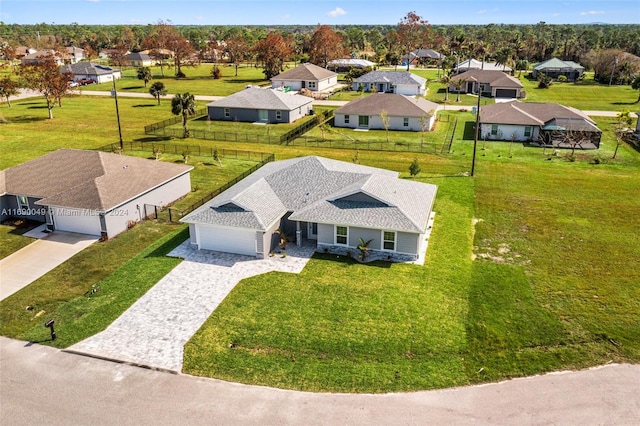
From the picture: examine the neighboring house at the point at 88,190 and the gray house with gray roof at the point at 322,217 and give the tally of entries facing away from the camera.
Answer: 0

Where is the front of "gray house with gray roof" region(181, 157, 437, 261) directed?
toward the camera

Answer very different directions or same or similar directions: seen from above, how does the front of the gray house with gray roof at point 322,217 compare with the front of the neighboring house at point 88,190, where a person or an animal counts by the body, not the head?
same or similar directions

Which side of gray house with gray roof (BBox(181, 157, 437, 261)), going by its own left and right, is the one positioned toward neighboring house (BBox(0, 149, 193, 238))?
right

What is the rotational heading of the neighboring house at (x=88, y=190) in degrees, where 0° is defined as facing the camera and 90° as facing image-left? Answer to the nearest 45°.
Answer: approximately 45°

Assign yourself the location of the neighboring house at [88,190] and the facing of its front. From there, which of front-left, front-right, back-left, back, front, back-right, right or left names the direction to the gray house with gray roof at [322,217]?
left
